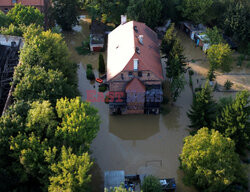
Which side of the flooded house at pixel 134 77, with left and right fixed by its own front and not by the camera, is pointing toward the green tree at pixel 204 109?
left

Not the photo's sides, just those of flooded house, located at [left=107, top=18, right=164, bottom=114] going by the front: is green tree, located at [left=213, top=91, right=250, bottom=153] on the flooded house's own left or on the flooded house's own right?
on the flooded house's own left

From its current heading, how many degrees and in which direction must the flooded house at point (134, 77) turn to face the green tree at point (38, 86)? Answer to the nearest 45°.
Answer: approximately 45° to its right

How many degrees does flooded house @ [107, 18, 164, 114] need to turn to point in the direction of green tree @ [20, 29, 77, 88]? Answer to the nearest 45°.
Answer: approximately 90° to its right

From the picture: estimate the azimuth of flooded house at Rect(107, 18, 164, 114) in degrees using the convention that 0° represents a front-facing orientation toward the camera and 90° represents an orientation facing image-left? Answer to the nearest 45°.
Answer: approximately 0°

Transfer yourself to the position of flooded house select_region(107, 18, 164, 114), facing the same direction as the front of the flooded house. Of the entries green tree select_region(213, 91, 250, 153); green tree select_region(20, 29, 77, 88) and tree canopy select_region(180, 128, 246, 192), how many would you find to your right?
1

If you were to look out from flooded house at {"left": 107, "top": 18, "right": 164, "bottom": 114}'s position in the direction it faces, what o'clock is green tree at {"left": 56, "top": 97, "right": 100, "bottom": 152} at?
The green tree is roughly at 1 o'clock from the flooded house.
